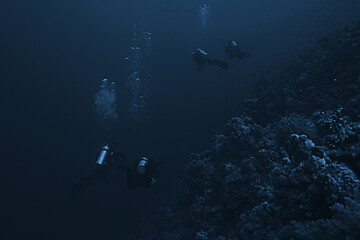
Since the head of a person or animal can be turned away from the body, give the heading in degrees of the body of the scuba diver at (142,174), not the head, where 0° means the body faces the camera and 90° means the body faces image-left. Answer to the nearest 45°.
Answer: approximately 180°
